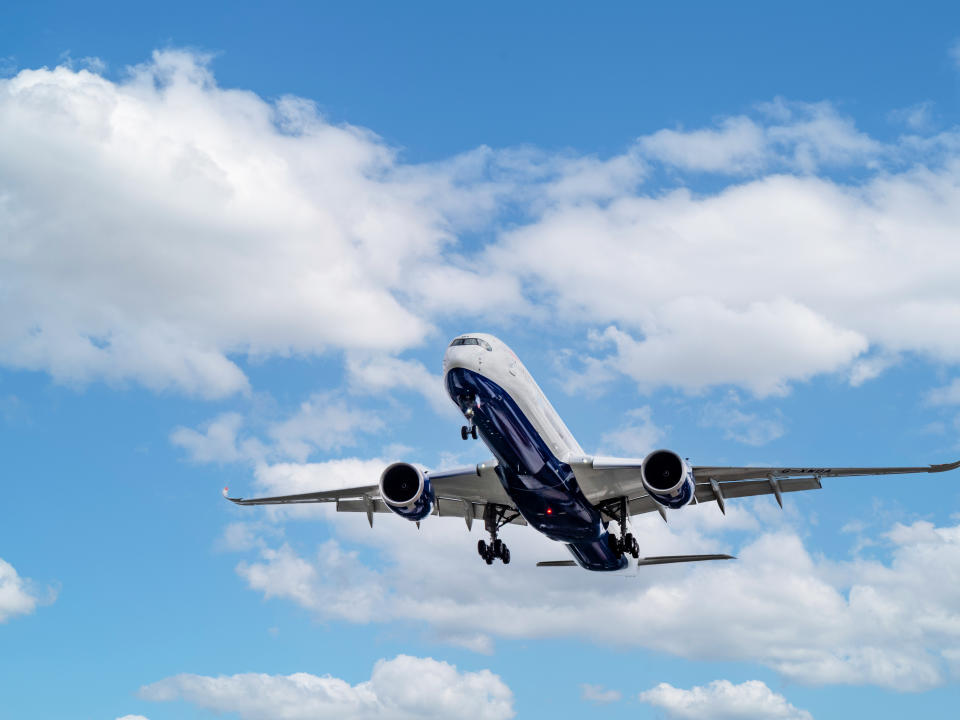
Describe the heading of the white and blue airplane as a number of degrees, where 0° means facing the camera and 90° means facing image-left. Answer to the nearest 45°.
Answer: approximately 0°
